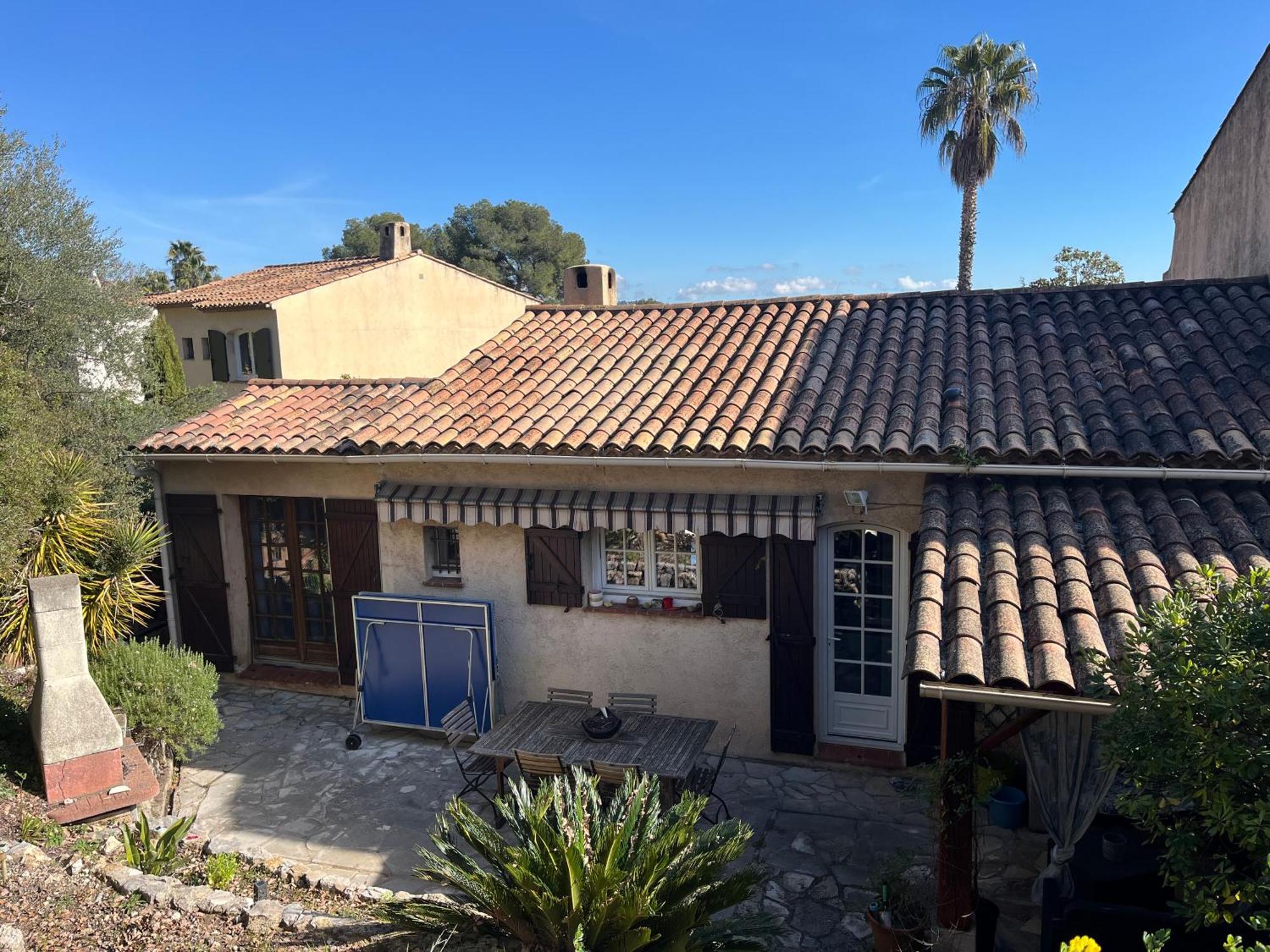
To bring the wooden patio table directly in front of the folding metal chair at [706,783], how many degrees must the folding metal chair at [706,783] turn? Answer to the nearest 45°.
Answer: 0° — it already faces it

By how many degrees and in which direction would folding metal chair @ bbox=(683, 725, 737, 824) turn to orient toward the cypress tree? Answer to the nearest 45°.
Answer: approximately 45° to its right

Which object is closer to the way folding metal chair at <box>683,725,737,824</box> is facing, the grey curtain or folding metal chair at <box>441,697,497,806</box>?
the folding metal chair

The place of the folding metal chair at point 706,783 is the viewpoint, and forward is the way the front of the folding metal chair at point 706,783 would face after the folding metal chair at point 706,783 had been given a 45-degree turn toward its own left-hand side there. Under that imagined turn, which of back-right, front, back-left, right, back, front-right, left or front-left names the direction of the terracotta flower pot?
left

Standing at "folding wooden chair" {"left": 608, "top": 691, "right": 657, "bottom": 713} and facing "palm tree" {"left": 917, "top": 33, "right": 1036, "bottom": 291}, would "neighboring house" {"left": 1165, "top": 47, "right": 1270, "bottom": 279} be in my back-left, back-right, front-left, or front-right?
front-right

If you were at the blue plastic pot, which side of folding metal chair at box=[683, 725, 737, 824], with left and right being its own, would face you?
back

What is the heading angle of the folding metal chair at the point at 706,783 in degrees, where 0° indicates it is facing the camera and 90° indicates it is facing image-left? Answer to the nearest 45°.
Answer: approximately 90°

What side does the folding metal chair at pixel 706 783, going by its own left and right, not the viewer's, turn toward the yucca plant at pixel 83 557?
front

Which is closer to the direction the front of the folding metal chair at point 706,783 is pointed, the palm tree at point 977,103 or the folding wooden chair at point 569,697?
the folding wooden chair

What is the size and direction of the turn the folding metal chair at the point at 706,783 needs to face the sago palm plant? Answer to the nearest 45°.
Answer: approximately 90° to its left

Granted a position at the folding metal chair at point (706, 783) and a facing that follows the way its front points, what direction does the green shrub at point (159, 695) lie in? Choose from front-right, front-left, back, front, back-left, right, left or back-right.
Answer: front

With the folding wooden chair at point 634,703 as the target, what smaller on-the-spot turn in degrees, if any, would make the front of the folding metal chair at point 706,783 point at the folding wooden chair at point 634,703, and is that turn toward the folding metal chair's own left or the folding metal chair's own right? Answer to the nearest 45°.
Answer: approximately 45° to the folding metal chair's own right

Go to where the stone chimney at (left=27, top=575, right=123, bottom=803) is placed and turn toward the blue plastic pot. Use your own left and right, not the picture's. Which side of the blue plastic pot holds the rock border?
right

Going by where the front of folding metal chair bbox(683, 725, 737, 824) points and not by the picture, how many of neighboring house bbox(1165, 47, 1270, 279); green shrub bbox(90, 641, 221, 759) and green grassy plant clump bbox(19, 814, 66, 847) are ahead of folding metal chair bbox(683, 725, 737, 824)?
2

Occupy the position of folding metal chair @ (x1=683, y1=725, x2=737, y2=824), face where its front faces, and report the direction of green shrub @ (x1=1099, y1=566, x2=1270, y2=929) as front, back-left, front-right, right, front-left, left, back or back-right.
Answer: back-left

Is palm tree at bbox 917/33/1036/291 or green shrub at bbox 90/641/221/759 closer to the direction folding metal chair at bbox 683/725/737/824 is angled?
the green shrub

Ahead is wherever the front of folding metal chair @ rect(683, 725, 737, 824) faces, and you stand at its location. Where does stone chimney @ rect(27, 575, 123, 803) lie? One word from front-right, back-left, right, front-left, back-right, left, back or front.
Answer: front

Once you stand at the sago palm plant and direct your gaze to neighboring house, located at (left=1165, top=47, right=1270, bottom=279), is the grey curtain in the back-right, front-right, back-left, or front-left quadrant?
front-right
